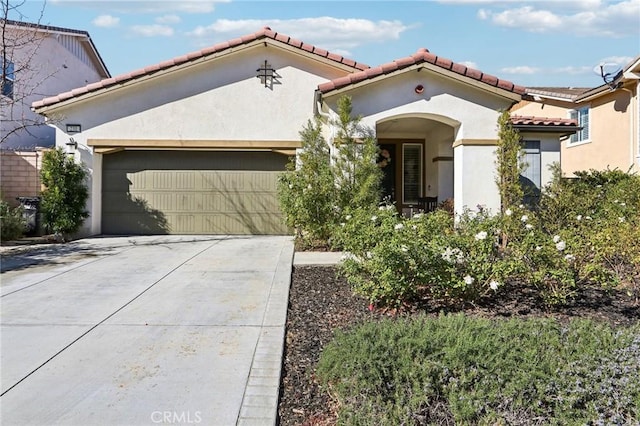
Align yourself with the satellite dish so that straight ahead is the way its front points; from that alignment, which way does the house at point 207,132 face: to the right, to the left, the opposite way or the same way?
to the left

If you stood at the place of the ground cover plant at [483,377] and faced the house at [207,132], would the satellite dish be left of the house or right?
right

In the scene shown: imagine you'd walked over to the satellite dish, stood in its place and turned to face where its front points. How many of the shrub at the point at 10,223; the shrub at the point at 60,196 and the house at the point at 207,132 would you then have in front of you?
3

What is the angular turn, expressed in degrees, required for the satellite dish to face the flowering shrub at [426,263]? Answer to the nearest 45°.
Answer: approximately 45° to its left

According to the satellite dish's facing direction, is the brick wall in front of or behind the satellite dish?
in front

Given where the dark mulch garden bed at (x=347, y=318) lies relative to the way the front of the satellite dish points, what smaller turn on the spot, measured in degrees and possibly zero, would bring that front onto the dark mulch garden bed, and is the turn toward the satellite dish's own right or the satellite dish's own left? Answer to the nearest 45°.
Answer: approximately 45° to the satellite dish's own left

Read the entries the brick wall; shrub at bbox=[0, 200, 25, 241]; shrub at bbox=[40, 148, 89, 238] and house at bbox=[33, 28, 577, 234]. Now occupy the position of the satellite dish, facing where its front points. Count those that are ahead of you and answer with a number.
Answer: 4

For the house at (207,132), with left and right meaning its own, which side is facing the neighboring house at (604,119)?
left

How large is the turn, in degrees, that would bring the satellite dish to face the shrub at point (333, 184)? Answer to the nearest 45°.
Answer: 0° — it already faces it

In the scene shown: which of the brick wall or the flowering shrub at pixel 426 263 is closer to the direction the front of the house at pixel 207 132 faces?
the flowering shrub

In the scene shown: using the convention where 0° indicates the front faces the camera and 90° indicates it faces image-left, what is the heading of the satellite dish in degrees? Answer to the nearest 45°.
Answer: approximately 45°

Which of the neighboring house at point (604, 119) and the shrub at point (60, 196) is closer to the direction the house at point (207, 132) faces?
the shrub

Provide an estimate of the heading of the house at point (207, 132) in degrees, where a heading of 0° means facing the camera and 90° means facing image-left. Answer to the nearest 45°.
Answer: approximately 0°

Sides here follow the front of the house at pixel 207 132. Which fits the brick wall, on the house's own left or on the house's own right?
on the house's own right
